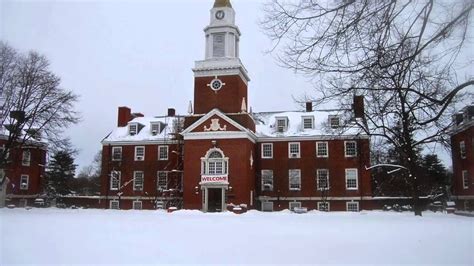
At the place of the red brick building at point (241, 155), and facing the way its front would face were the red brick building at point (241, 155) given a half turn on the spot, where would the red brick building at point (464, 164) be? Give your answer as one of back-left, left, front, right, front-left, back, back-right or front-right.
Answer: right

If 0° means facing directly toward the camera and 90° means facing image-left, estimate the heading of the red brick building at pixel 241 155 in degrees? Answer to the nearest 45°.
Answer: approximately 0°
